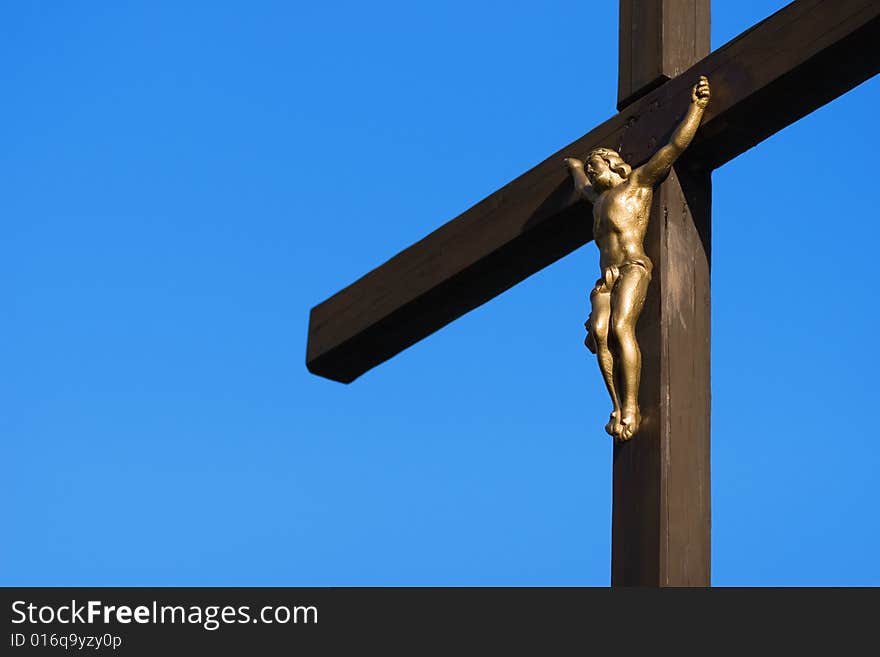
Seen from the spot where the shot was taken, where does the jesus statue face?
facing the viewer and to the left of the viewer
